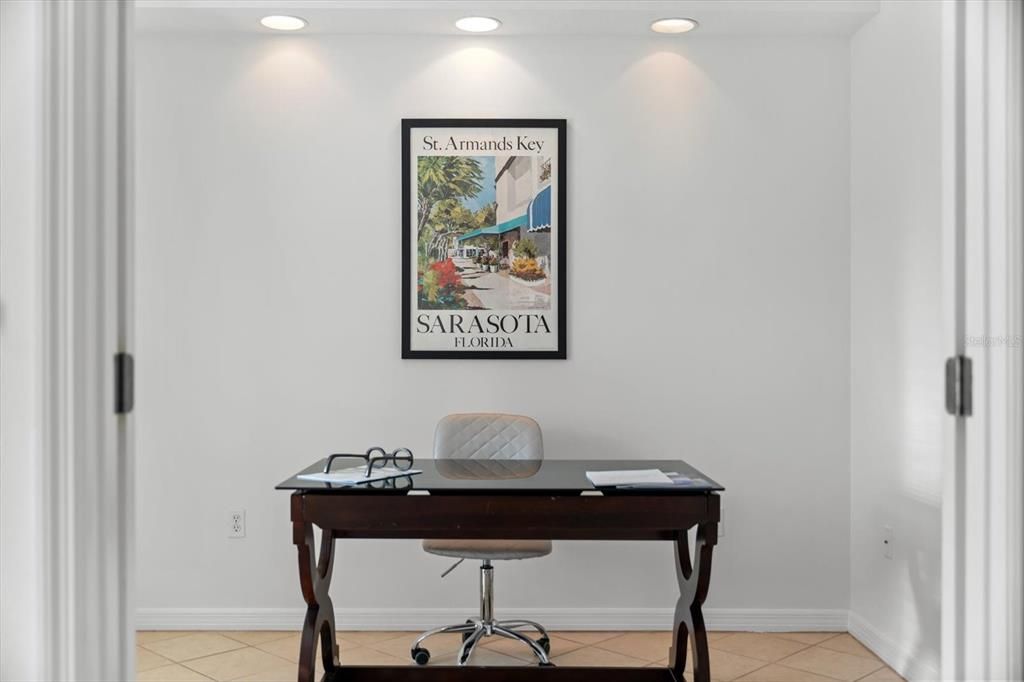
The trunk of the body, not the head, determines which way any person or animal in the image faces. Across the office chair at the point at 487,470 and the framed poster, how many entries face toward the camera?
2

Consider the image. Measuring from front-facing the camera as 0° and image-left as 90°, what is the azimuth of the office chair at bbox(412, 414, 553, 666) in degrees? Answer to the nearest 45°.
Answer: approximately 0°

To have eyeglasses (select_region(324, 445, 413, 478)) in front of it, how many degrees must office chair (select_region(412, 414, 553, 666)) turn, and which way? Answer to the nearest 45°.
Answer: approximately 45° to its right

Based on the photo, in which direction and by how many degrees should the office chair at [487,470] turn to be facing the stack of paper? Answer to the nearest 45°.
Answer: approximately 45° to its left

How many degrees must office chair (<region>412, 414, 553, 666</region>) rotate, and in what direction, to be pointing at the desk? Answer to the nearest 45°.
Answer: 0° — it already faces it
